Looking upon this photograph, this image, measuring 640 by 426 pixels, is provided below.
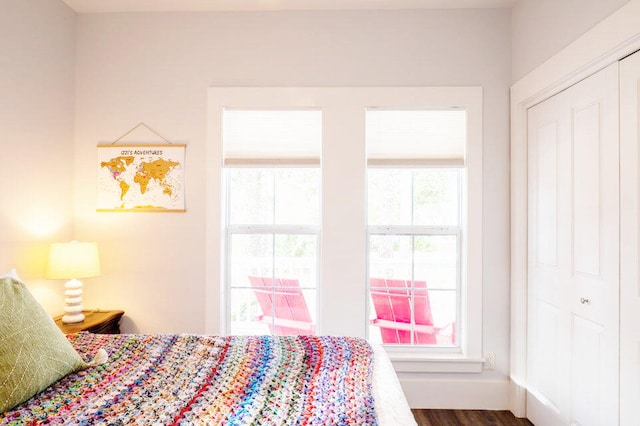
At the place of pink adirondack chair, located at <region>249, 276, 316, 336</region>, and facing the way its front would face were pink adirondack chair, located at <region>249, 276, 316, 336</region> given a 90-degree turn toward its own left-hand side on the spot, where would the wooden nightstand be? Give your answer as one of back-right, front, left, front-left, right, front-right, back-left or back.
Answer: front-left

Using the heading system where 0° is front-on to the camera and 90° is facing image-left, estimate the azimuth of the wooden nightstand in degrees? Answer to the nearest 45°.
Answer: approximately 315°

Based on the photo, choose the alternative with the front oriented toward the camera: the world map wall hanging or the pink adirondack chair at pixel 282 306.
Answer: the world map wall hanging

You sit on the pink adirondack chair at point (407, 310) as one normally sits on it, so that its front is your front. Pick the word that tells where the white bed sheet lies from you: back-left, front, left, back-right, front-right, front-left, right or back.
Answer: back-right

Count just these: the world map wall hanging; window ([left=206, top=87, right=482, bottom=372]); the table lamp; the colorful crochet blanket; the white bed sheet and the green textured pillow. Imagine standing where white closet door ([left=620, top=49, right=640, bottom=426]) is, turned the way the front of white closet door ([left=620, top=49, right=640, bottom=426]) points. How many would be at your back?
0

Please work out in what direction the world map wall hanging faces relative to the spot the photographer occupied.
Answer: facing the viewer

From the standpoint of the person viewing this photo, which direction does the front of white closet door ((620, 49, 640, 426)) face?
facing the viewer and to the left of the viewer

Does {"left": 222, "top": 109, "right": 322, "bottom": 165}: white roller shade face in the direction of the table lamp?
no

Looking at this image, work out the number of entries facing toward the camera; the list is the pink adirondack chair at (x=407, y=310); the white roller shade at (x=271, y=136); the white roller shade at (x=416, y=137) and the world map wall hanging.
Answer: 3

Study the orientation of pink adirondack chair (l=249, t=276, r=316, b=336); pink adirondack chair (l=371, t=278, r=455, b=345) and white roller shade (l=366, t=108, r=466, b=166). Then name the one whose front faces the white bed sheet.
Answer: the white roller shade

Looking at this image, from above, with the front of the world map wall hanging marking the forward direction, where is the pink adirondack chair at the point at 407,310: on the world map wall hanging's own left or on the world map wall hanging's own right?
on the world map wall hanging's own left

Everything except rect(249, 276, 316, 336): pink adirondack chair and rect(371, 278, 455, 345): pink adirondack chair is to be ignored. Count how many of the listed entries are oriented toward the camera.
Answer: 0

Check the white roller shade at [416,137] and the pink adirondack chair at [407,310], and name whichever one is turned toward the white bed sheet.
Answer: the white roller shade

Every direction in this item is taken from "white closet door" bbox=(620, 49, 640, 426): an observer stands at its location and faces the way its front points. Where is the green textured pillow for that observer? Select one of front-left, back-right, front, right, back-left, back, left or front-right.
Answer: front

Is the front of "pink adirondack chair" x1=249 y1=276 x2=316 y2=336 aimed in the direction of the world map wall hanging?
no

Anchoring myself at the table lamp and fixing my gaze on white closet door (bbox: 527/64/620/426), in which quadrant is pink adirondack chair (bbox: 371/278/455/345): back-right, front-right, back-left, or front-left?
front-left
